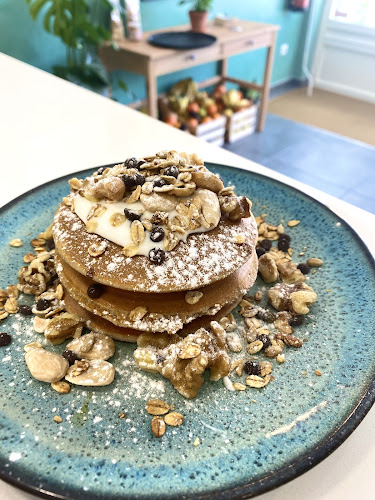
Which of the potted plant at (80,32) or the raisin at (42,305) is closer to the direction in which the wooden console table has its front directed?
the raisin

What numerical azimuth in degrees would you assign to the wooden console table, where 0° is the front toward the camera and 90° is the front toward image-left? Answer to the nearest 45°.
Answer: approximately 315°

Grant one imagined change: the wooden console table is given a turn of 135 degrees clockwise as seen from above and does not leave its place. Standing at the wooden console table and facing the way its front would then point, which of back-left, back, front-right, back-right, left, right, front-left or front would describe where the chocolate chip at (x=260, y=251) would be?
left

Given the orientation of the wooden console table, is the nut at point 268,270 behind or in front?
in front

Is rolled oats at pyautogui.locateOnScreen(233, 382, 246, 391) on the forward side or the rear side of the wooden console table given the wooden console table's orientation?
on the forward side

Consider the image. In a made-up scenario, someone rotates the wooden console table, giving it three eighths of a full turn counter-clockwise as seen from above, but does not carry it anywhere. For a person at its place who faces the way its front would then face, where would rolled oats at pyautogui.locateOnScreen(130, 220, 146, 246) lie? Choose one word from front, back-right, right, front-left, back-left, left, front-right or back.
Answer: back

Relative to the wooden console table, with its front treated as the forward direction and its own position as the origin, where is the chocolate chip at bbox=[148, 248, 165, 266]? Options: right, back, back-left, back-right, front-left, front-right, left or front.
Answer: front-right

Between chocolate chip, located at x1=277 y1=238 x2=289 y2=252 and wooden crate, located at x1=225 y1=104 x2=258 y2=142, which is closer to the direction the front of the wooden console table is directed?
the chocolate chip

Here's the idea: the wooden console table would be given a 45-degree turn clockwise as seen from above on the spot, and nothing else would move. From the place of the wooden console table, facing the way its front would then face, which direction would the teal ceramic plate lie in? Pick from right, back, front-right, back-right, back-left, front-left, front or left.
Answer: front

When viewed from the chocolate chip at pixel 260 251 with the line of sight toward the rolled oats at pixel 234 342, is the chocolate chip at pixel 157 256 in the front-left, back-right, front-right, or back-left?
front-right

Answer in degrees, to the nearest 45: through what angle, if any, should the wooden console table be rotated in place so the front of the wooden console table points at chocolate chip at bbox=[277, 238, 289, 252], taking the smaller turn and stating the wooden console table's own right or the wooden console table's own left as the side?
approximately 45° to the wooden console table's own right

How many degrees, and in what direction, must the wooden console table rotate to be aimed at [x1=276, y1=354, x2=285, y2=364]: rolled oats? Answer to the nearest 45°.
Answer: approximately 45° to its right

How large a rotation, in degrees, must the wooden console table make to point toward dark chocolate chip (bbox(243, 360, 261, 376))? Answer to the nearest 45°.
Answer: approximately 45° to its right

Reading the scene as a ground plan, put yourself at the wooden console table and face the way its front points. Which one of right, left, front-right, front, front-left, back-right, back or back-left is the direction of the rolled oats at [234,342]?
front-right

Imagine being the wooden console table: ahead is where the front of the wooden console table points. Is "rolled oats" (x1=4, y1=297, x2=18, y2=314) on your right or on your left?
on your right
